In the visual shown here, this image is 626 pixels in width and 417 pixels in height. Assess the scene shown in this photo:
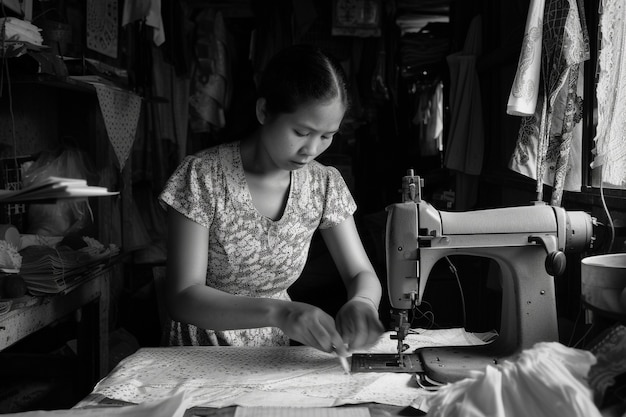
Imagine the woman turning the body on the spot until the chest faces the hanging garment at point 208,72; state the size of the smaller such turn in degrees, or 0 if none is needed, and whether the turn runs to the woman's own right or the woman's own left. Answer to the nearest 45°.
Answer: approximately 135° to the woman's own left

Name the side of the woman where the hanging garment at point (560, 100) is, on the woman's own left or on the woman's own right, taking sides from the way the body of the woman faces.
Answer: on the woman's own left

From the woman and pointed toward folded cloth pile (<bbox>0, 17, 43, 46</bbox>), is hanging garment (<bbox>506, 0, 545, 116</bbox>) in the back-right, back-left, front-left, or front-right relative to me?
back-right

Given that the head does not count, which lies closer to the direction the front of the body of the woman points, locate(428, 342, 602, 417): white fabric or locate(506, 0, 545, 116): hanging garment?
the white fabric

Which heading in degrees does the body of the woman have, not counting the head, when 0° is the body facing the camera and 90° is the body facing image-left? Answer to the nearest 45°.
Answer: approximately 315°

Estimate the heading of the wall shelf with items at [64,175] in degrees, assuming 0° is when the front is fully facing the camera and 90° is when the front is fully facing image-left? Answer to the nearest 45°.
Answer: approximately 315°
